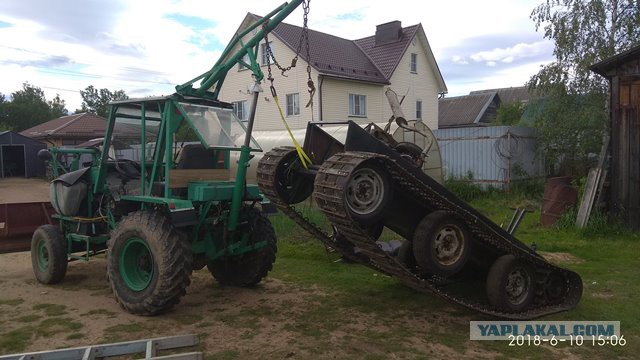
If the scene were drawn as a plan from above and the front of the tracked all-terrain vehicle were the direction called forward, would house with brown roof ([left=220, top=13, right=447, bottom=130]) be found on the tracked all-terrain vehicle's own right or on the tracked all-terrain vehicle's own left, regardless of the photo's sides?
on the tracked all-terrain vehicle's own right

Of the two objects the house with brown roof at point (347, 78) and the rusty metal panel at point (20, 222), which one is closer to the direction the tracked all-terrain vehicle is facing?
the rusty metal panel
